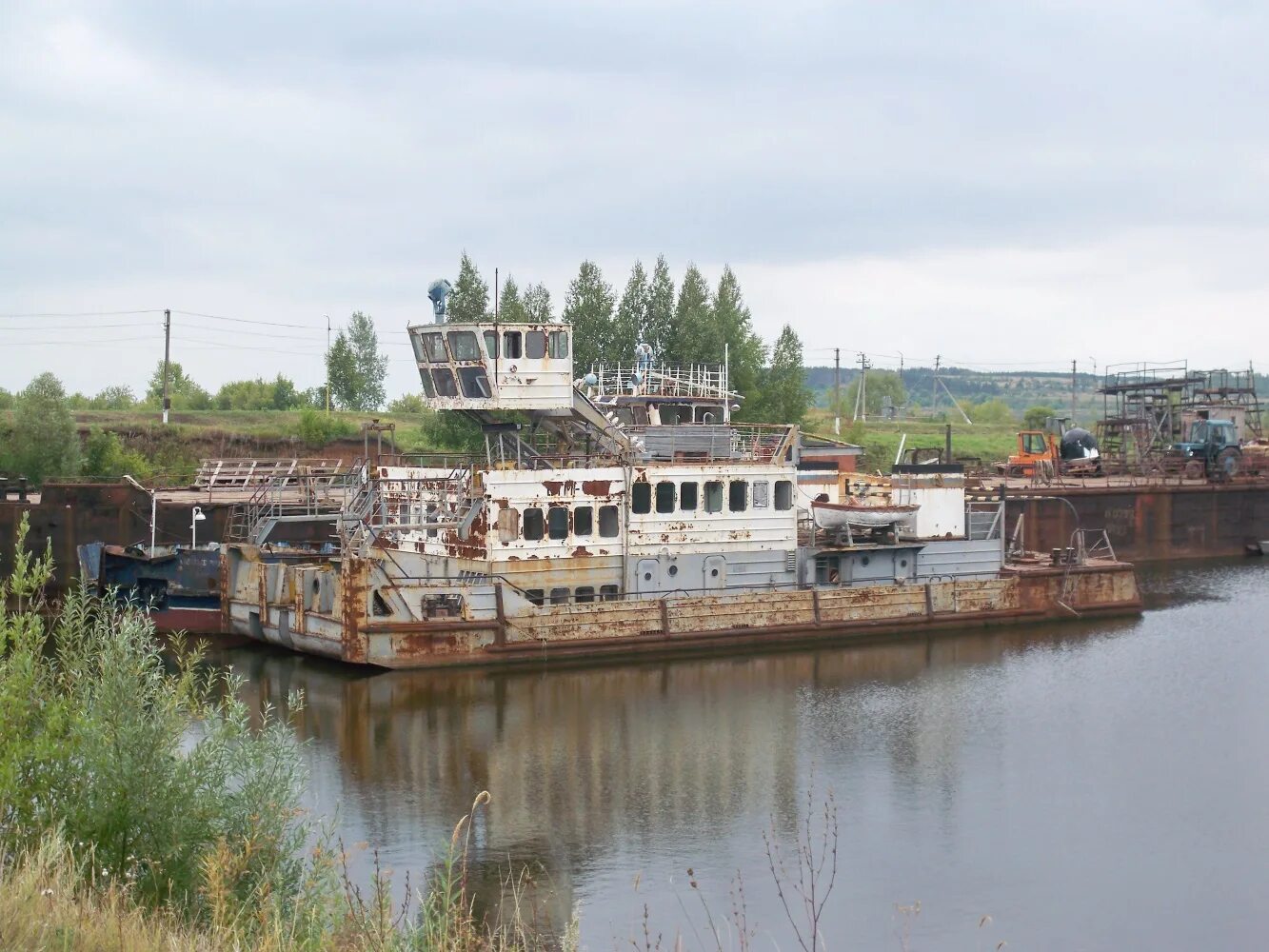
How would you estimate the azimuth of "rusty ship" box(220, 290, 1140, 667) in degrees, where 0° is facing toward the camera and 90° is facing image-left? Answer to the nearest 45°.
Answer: approximately 45°
